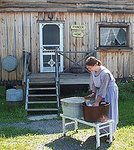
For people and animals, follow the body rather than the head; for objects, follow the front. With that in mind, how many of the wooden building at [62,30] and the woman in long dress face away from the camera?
0

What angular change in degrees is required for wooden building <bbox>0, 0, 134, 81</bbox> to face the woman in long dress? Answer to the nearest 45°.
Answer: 0° — it already faces them

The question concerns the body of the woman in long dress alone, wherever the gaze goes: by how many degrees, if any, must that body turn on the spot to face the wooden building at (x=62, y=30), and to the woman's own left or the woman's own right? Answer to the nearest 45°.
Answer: approximately 135° to the woman's own right

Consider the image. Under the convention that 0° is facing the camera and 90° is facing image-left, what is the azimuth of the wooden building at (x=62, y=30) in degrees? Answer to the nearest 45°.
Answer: approximately 0°

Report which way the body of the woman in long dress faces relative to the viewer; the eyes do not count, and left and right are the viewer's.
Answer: facing the viewer and to the left of the viewer
